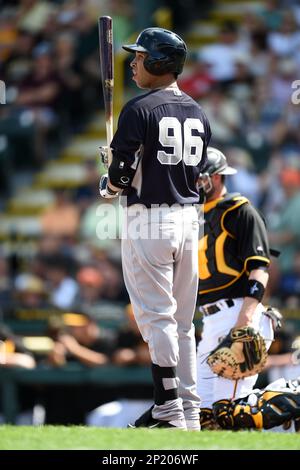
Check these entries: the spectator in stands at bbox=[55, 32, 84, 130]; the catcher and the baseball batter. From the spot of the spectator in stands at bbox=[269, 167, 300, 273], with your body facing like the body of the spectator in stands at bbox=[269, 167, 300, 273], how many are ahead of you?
2

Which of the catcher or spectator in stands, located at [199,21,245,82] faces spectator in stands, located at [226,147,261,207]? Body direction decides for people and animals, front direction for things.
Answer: spectator in stands, located at [199,21,245,82]

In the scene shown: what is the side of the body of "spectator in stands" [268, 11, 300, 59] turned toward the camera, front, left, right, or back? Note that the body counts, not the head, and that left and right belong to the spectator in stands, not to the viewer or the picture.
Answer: front

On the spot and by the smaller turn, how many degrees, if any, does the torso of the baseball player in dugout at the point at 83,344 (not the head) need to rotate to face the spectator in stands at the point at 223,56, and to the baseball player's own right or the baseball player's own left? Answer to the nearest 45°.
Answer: approximately 180°

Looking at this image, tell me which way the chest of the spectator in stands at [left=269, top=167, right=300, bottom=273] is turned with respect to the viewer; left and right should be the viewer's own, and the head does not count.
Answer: facing the viewer

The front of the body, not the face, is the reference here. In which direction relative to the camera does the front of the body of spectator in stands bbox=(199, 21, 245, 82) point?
toward the camera

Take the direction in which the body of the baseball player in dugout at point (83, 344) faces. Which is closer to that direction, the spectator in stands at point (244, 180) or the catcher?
the catcher

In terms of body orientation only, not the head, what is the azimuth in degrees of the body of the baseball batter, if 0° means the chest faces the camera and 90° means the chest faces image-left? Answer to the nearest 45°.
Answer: approximately 135°

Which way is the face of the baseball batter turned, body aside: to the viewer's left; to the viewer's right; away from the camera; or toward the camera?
to the viewer's left

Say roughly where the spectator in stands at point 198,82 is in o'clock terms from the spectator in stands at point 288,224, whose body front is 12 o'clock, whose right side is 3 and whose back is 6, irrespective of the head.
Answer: the spectator in stands at point 198,82 is roughly at 5 o'clock from the spectator in stands at point 288,224.
